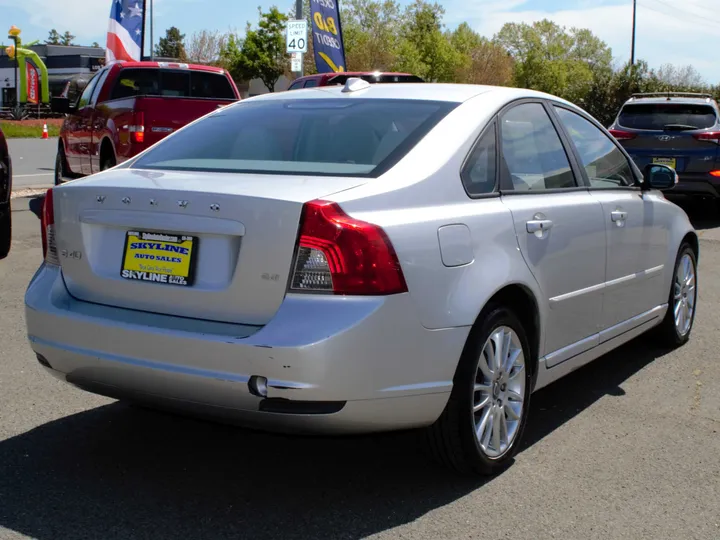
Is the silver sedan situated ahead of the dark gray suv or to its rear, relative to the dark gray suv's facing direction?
to the rear

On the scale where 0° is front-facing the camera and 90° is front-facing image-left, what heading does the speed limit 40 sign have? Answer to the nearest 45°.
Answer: approximately 0°

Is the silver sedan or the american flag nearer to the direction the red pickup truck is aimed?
the american flag

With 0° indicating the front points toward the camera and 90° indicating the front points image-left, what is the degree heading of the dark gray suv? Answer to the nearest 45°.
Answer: approximately 180°

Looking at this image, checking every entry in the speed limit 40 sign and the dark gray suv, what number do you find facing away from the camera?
1

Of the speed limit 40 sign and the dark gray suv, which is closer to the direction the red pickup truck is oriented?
the speed limit 40 sign

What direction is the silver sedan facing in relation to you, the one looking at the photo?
facing away from the viewer and to the right of the viewer

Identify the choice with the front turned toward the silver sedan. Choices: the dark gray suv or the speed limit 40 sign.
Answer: the speed limit 40 sign

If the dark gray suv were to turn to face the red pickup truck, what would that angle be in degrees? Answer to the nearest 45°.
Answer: approximately 90° to its left

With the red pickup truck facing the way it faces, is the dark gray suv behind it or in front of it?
behind

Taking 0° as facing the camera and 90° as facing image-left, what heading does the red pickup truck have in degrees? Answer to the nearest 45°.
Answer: approximately 135°

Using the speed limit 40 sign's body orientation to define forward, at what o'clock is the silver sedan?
The silver sedan is roughly at 12 o'clock from the speed limit 40 sign.

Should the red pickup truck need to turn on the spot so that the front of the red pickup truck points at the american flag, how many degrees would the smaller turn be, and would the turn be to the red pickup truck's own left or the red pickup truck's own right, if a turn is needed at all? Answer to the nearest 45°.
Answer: approximately 45° to the red pickup truck's own right

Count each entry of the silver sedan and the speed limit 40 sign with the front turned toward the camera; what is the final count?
1

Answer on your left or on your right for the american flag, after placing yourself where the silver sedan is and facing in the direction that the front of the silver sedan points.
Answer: on your left
